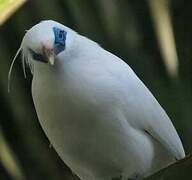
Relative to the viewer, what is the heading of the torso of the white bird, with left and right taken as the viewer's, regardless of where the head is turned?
facing the viewer and to the left of the viewer
